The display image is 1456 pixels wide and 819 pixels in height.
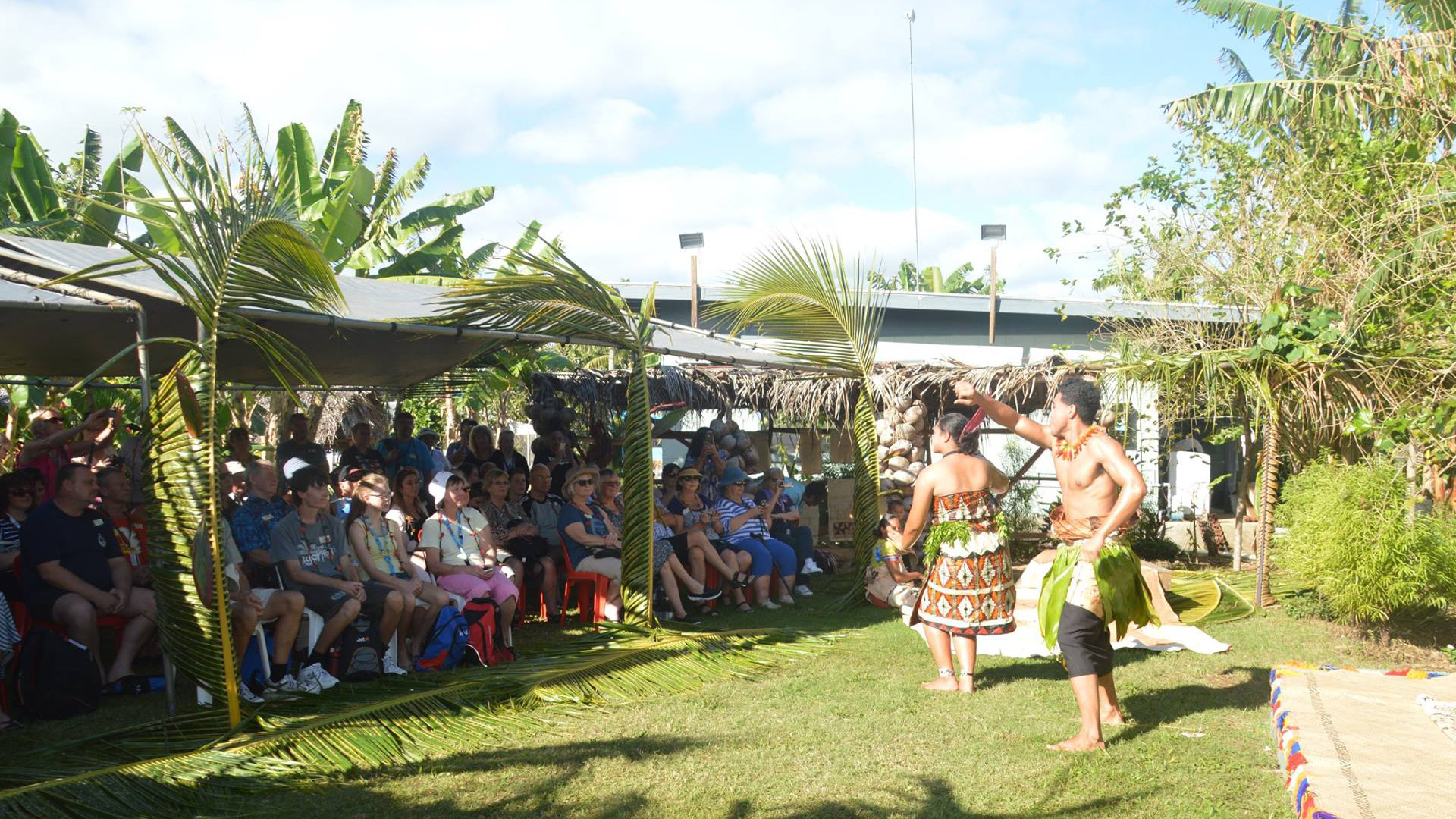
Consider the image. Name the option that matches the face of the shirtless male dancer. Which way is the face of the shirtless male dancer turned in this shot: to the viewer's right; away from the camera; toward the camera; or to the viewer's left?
to the viewer's left

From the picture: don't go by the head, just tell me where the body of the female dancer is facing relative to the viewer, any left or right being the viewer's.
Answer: facing away from the viewer and to the left of the viewer

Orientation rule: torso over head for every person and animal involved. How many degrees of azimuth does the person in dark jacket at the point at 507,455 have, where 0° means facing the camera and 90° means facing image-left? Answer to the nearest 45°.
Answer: approximately 315°

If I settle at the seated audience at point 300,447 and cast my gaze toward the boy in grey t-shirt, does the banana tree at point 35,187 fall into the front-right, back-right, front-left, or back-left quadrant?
back-right

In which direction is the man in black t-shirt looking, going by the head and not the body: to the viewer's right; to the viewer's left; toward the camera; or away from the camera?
to the viewer's right

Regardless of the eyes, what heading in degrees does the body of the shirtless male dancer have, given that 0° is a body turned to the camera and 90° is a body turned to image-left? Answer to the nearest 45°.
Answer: approximately 45°

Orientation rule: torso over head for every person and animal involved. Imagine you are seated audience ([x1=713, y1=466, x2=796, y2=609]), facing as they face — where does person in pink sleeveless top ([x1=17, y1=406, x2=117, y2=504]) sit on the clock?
person in pink sleeveless top ([x1=17, y1=406, x2=117, y2=504]) is roughly at 4 o'clock from seated audience ([x1=713, y1=466, x2=796, y2=609]).

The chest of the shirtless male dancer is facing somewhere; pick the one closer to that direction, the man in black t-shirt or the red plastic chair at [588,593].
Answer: the man in black t-shirt

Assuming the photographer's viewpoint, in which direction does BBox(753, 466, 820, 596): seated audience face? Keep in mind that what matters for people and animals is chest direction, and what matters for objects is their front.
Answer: facing the viewer and to the right of the viewer

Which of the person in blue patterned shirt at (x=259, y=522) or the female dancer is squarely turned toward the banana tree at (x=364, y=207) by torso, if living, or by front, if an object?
the female dancer

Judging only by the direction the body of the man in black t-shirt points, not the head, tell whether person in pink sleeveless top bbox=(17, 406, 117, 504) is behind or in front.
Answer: behind

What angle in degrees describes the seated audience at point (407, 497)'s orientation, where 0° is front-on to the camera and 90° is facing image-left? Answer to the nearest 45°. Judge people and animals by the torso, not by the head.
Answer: approximately 315°

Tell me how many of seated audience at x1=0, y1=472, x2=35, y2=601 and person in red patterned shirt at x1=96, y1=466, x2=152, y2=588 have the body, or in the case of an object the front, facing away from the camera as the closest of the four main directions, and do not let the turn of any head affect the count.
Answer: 0

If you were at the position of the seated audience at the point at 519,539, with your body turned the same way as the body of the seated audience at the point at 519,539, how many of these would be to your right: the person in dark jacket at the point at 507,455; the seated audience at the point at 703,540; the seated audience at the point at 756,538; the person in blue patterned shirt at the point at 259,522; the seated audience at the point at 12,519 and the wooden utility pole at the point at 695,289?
2
